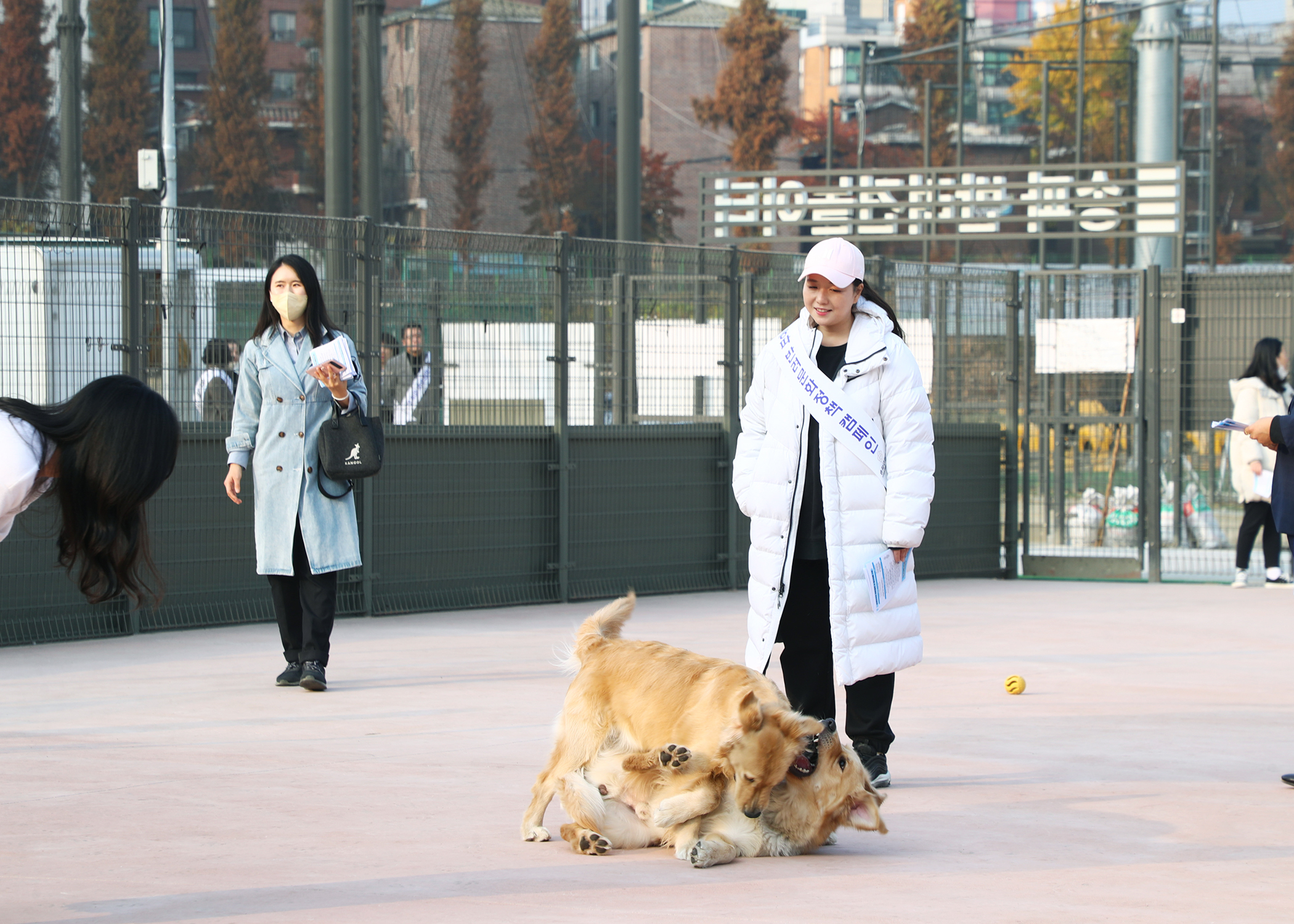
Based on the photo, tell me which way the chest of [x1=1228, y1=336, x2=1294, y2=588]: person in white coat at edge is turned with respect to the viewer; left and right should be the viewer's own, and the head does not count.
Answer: facing to the right of the viewer

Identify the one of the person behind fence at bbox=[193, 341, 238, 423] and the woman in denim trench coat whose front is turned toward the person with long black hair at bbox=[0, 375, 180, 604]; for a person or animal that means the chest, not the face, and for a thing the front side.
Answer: the woman in denim trench coat

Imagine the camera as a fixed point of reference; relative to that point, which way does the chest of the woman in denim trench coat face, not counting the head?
toward the camera

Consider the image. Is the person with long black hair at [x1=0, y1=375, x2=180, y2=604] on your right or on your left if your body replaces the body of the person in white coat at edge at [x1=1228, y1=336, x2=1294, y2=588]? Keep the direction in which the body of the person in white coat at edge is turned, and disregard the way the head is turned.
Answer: on your right

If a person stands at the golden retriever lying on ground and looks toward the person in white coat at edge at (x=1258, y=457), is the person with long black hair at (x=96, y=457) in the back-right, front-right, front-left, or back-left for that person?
back-left

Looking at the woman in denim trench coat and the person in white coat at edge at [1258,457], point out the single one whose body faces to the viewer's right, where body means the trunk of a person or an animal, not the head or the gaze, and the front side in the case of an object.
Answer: the person in white coat at edge

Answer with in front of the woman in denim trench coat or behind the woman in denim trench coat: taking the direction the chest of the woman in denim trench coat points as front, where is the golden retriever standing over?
in front

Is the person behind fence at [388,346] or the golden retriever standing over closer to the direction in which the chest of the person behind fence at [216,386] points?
the person behind fence

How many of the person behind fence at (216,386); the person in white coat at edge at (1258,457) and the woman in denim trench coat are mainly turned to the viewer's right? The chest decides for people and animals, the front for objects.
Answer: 1

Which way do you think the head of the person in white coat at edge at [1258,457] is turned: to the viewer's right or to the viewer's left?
to the viewer's right
